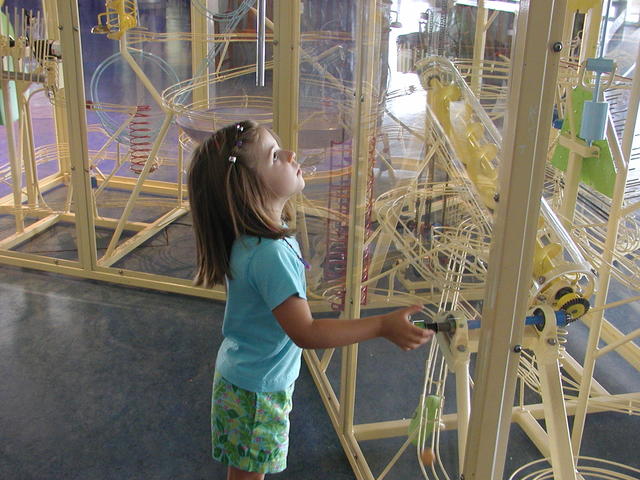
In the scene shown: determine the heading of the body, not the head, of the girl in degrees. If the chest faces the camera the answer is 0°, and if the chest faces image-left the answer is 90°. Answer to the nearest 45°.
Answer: approximately 270°

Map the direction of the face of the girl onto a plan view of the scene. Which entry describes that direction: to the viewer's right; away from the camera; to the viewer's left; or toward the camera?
to the viewer's right

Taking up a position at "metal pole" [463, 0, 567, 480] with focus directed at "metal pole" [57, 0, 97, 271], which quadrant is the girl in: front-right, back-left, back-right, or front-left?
front-left

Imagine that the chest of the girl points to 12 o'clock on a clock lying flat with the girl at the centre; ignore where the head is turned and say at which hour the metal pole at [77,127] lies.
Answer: The metal pole is roughly at 8 o'clock from the girl.
